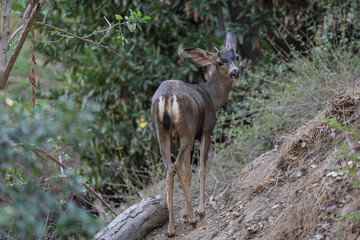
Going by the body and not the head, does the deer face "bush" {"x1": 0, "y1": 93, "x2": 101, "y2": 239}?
no

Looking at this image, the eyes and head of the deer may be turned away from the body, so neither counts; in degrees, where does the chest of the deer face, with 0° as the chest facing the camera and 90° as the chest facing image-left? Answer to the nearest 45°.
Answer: approximately 225°

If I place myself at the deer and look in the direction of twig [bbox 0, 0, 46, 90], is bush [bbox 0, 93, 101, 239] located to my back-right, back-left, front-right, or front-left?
front-left

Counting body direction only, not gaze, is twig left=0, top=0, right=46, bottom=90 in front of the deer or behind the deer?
behind
